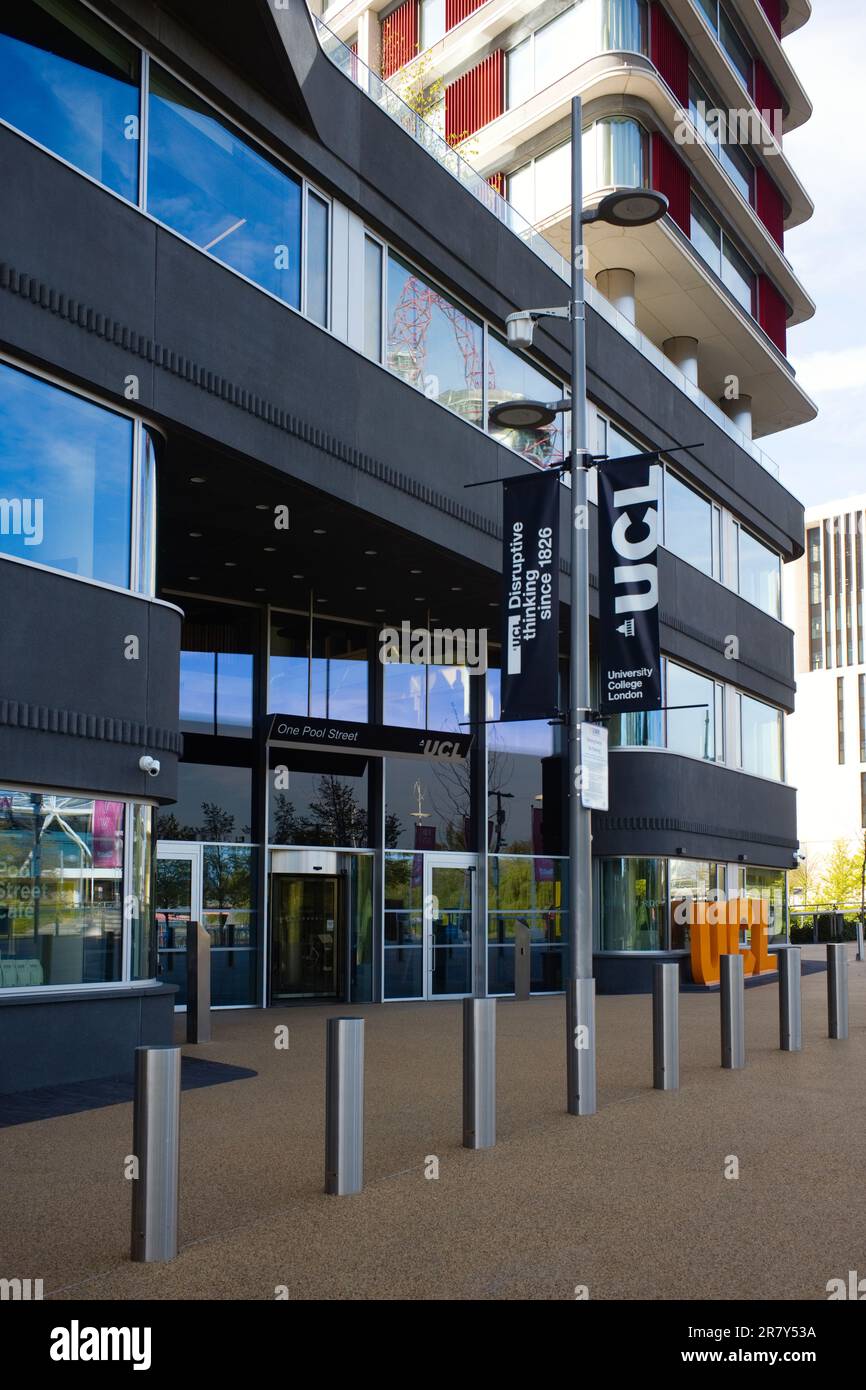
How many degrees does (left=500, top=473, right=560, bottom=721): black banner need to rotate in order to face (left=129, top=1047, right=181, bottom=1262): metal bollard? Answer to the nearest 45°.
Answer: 0° — it already faces it

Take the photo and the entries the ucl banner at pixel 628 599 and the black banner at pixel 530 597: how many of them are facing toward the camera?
2

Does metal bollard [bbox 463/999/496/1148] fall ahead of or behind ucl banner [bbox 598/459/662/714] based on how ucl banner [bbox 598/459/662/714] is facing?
ahead

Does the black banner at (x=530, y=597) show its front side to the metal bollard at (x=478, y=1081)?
yes

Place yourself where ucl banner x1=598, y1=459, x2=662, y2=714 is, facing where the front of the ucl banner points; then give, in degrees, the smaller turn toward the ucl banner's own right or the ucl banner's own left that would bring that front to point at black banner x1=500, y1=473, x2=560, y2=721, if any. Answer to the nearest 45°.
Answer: approximately 45° to the ucl banner's own right

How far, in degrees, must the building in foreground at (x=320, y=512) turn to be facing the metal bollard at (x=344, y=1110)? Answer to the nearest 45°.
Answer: approximately 45° to its right

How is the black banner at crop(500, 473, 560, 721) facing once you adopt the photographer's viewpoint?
facing the viewer

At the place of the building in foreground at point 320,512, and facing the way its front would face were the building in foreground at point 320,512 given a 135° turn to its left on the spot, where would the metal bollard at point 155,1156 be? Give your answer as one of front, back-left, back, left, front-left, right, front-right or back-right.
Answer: back
